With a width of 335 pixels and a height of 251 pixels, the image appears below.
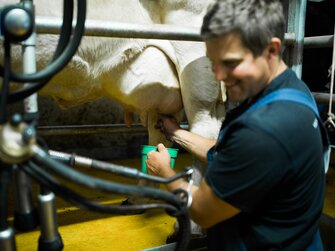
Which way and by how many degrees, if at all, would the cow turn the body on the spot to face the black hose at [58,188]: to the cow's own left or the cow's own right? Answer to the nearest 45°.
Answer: approximately 90° to the cow's own left

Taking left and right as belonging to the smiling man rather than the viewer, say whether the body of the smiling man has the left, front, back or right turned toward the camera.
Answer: left

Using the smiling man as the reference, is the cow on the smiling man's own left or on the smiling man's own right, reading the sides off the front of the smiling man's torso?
on the smiling man's own right

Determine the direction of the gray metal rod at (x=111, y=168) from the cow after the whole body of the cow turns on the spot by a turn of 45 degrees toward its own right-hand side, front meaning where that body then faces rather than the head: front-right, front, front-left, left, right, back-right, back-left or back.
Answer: back-left

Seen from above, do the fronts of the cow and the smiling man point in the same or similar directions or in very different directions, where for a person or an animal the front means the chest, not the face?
same or similar directions

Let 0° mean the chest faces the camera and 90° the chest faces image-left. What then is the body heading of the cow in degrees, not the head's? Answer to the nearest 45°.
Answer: approximately 90°

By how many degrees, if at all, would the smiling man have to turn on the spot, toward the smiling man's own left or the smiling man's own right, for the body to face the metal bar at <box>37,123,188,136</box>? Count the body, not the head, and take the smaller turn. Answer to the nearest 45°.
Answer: approximately 45° to the smiling man's own right

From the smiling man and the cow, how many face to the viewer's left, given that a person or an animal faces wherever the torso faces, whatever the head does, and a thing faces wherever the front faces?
2

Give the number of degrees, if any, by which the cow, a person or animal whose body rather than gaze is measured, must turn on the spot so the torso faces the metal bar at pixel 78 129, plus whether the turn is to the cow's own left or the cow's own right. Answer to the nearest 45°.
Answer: approximately 45° to the cow's own right
